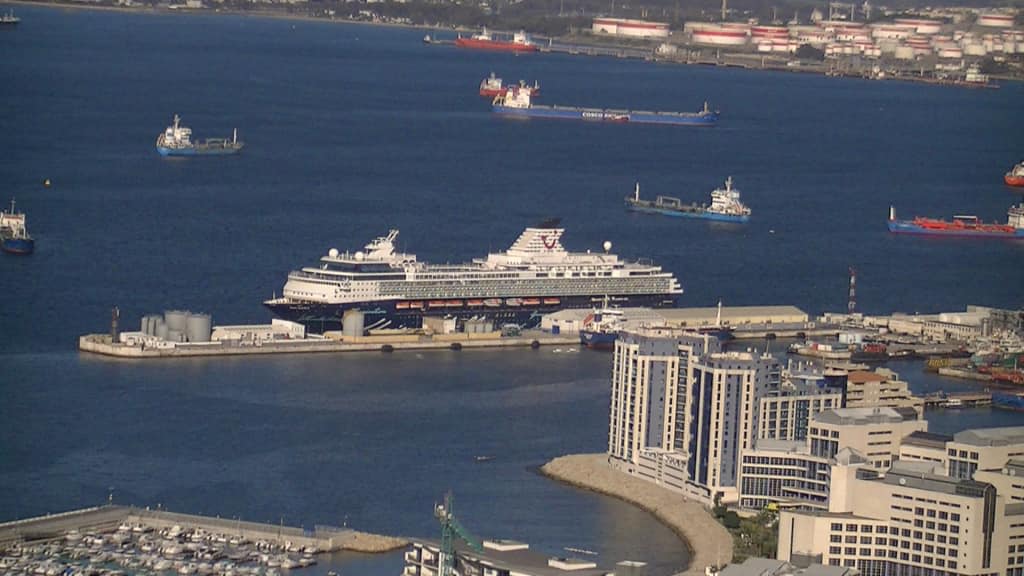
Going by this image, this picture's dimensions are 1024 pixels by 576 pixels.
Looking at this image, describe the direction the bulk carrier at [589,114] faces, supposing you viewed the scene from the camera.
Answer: facing to the right of the viewer

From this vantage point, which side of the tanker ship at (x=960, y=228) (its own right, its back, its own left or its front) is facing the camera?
left

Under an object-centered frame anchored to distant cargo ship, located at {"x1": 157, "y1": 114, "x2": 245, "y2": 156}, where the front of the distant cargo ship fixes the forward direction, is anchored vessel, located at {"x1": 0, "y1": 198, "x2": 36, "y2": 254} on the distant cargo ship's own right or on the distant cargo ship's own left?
on the distant cargo ship's own right

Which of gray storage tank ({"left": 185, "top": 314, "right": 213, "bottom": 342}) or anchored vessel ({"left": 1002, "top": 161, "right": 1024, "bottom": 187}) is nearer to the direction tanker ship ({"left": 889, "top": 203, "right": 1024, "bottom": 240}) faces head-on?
the gray storage tank

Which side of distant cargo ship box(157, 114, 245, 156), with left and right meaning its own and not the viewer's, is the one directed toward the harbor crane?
right

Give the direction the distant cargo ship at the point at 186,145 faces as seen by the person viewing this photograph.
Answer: facing to the right of the viewer

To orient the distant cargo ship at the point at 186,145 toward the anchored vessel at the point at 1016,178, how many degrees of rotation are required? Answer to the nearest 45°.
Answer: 0° — it already faces it

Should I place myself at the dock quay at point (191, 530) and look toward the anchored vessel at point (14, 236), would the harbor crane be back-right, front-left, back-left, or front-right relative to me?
back-right

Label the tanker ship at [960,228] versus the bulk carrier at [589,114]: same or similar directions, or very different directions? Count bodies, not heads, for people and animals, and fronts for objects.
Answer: very different directions
